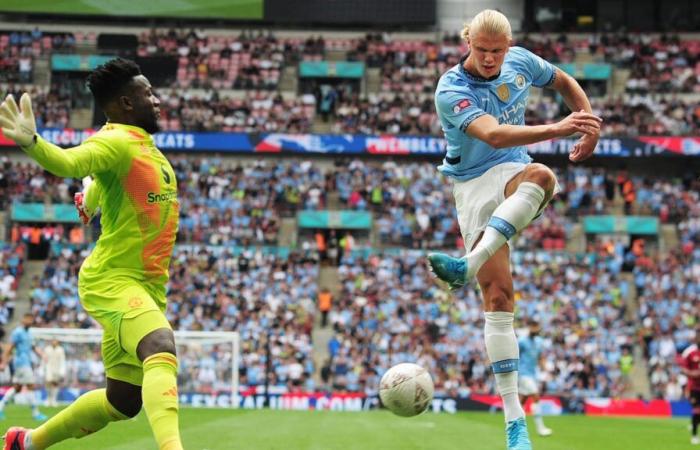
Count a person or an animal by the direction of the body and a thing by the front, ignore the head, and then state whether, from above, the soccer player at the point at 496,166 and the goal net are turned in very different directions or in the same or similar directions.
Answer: same or similar directions

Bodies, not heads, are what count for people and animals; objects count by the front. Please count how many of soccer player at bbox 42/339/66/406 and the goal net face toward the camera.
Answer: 2

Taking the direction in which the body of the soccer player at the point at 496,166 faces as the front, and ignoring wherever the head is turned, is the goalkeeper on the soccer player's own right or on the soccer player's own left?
on the soccer player's own right

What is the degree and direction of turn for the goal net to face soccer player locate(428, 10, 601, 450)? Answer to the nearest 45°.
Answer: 0° — it already faces them

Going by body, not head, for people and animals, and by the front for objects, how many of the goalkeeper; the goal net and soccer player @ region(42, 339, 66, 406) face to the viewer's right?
1

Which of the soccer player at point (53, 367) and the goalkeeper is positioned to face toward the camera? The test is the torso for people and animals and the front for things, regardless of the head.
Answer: the soccer player

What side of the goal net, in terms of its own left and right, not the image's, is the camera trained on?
front

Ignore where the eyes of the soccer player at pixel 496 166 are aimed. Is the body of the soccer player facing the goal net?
no

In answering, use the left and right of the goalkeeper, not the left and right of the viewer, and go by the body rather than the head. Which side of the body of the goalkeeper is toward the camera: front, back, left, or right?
right

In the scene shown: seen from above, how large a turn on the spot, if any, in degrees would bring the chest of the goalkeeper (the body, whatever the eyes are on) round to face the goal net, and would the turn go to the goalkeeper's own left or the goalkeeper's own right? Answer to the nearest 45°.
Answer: approximately 90° to the goalkeeper's own left

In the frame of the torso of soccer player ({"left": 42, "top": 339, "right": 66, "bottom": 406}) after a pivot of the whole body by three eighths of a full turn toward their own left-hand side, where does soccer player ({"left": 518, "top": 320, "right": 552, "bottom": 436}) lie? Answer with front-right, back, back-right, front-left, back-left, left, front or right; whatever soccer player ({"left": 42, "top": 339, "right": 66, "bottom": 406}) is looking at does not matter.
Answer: right

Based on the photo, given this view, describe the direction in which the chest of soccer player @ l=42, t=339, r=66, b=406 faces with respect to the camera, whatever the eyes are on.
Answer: toward the camera

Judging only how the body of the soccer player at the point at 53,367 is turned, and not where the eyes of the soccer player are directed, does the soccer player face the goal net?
no

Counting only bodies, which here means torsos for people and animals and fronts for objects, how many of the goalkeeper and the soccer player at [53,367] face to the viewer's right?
1

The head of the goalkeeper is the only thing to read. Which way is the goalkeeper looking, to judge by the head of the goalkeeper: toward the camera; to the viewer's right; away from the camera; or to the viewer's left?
to the viewer's right
